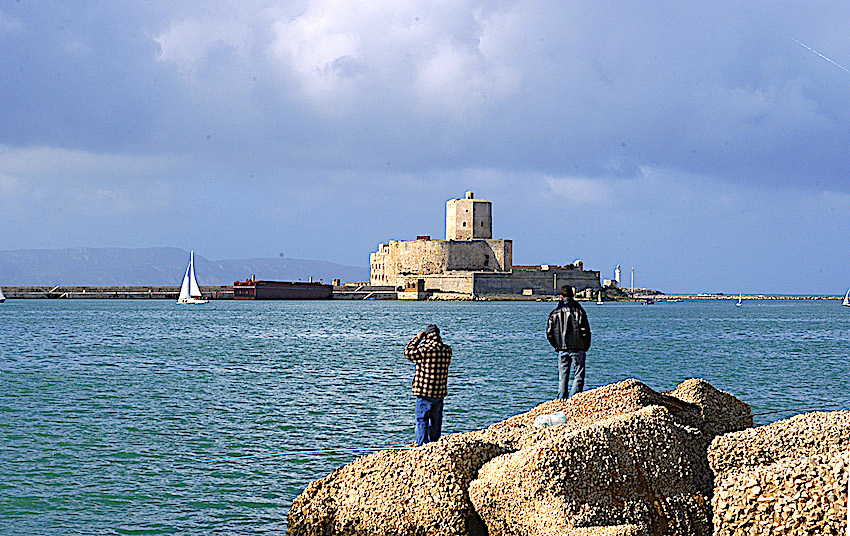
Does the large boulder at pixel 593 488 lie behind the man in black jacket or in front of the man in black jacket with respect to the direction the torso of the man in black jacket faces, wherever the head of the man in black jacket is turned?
behind

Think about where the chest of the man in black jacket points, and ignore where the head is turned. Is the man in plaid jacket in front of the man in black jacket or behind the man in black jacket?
behind

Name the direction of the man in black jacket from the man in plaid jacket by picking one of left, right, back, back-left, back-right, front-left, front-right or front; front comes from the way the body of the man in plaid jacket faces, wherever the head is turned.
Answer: right

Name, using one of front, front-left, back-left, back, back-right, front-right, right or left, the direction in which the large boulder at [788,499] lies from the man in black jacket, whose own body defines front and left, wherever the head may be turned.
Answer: back

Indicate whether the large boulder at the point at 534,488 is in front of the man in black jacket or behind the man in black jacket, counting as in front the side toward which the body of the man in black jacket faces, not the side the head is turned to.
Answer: behind

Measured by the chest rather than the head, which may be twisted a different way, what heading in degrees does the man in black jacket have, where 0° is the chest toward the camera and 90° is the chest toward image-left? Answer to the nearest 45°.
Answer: approximately 180°

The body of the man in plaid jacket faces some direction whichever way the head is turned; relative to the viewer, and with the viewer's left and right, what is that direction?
facing away from the viewer and to the left of the viewer

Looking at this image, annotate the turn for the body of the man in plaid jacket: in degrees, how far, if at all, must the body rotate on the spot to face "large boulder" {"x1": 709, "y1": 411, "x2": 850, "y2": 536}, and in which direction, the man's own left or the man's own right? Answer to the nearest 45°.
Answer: approximately 180°

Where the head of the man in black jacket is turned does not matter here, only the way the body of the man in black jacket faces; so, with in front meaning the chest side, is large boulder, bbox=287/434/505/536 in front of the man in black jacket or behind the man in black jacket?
behind

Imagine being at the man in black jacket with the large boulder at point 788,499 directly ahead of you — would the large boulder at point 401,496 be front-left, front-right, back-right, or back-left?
front-right

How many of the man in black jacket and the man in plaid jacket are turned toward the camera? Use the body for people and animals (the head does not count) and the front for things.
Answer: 0
